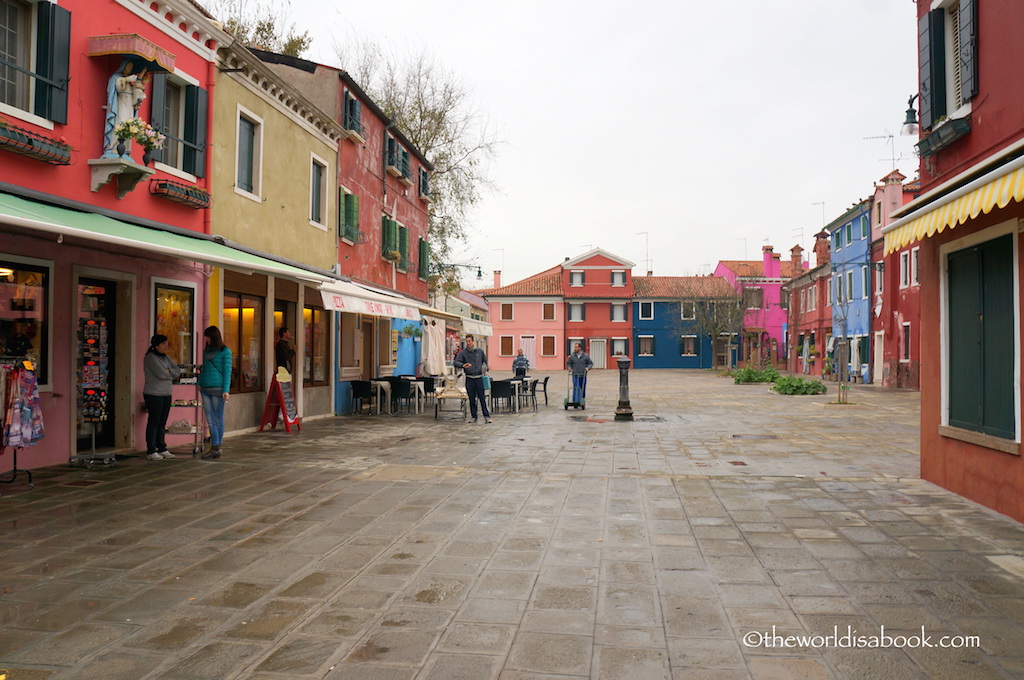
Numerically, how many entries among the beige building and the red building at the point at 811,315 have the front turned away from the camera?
0

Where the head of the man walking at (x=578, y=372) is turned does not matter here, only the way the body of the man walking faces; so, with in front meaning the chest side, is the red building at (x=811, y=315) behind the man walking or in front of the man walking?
behind

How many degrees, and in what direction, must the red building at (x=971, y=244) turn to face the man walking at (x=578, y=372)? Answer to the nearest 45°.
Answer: approximately 90° to its right

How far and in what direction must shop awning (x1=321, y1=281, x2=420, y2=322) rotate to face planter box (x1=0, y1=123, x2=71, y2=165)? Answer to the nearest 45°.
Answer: approximately 90° to its right

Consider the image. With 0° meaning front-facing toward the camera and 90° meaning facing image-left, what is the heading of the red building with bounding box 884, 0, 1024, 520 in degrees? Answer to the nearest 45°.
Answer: approximately 45°

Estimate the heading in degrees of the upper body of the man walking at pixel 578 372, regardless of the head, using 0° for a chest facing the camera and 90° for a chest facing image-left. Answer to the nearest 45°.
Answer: approximately 0°

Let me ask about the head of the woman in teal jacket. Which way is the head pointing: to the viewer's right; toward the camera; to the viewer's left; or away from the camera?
to the viewer's left

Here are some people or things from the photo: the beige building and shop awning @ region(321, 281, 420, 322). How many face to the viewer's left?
0

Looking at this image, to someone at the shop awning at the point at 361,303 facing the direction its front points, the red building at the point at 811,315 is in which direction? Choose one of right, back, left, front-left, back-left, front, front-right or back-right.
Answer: left

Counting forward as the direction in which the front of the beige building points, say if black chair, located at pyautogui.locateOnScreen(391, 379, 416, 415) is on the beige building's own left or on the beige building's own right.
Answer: on the beige building's own left

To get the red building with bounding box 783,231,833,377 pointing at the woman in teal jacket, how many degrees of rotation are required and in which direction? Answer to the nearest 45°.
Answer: approximately 45° to its left
